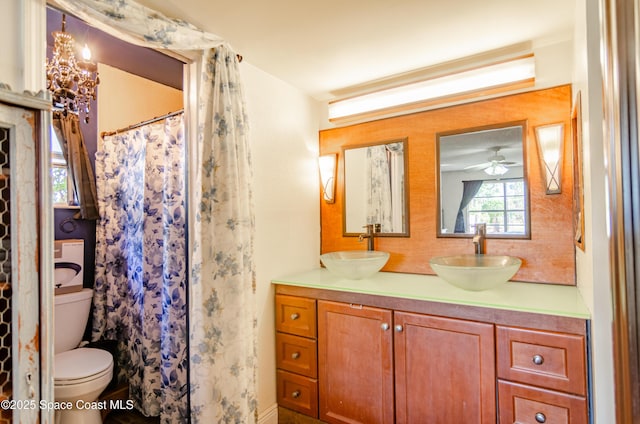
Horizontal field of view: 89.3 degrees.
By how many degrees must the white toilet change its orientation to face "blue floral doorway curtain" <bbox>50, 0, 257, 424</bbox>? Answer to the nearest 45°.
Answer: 0° — it already faces it

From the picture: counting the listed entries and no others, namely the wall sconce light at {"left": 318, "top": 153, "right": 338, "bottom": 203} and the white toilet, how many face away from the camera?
0

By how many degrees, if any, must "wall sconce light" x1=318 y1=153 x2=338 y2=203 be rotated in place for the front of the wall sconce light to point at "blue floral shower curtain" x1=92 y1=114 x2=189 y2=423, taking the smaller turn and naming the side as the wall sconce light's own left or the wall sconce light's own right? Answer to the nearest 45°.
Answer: approximately 45° to the wall sconce light's own right

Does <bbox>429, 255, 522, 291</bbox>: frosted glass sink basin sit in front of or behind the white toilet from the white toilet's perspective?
in front

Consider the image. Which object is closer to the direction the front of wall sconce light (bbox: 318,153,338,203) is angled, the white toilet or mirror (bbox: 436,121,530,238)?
the white toilet

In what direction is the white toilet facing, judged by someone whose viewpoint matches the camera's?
facing the viewer and to the right of the viewer

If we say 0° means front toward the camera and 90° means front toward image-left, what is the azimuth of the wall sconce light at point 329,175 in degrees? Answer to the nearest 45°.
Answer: approximately 45°

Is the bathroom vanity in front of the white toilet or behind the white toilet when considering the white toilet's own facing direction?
in front

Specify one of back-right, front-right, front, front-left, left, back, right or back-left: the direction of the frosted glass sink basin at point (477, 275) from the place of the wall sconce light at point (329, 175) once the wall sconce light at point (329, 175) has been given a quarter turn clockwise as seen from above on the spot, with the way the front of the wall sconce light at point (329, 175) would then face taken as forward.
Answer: back

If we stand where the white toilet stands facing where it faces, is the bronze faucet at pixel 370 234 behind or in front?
in front
